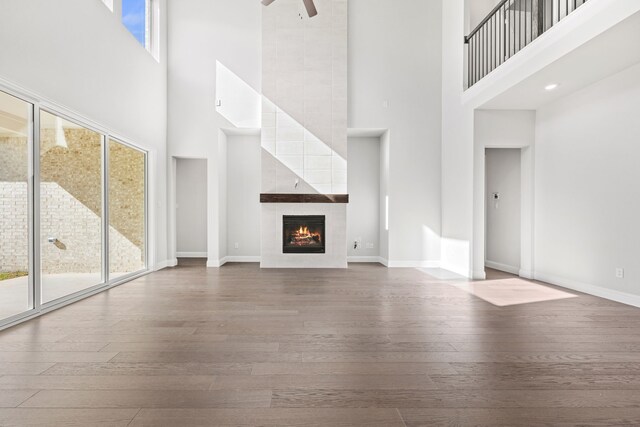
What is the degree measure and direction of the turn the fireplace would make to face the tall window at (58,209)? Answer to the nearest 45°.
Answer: approximately 45° to its right

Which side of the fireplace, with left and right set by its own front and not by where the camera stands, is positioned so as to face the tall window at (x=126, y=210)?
right

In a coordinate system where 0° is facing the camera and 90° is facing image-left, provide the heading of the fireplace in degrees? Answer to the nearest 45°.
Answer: approximately 0°
